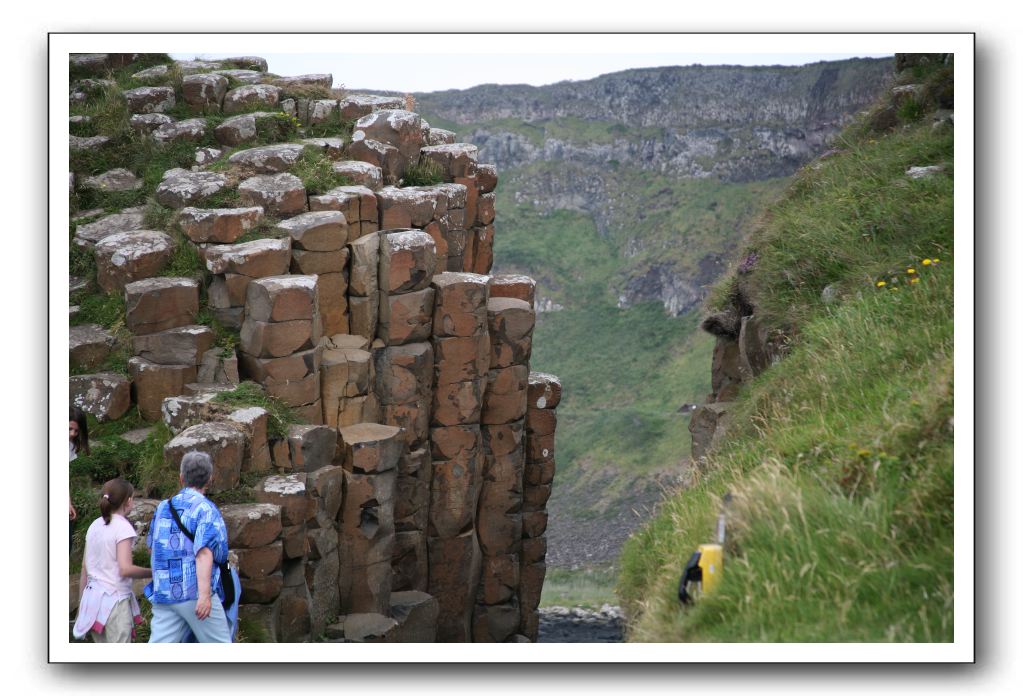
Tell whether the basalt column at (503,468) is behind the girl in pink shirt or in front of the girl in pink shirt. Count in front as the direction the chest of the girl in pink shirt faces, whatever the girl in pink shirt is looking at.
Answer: in front

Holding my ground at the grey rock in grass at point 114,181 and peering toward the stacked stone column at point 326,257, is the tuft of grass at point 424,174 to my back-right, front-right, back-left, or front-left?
front-left

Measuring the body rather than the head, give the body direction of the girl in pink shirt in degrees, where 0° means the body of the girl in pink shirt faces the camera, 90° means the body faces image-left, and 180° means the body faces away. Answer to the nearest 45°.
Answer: approximately 225°

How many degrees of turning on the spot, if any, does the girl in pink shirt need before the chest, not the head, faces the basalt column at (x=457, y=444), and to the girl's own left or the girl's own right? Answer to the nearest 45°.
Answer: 0° — they already face it

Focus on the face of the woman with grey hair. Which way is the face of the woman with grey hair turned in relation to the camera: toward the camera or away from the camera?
away from the camera

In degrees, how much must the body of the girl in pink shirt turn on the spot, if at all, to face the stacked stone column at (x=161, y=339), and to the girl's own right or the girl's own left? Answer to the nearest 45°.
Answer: approximately 45° to the girl's own left

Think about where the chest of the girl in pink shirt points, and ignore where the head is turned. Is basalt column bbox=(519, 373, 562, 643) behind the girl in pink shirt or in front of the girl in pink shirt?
in front

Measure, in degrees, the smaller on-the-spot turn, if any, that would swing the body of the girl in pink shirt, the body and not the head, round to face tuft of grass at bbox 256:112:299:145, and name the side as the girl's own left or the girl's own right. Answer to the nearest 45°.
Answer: approximately 45° to the girl's own left

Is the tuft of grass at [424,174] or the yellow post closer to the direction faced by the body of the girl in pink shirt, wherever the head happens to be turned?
the tuft of grass

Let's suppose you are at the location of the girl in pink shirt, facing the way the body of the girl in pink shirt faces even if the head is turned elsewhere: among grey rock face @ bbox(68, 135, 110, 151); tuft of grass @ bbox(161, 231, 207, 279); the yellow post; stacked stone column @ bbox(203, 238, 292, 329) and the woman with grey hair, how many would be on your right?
2

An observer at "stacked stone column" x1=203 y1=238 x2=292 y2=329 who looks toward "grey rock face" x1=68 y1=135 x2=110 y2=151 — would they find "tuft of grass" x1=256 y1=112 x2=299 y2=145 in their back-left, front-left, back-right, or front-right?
front-right

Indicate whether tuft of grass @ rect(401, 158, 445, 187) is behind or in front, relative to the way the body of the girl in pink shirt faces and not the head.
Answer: in front

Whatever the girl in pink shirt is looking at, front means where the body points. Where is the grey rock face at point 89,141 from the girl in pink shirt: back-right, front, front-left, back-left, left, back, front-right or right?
front-left

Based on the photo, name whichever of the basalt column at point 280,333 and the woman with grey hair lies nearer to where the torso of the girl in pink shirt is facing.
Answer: the basalt column

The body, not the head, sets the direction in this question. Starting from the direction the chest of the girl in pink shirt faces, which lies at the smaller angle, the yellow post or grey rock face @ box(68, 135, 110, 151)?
the grey rock face

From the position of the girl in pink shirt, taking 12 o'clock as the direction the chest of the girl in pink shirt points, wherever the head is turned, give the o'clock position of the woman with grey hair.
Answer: The woman with grey hair is roughly at 3 o'clock from the girl in pink shirt.
